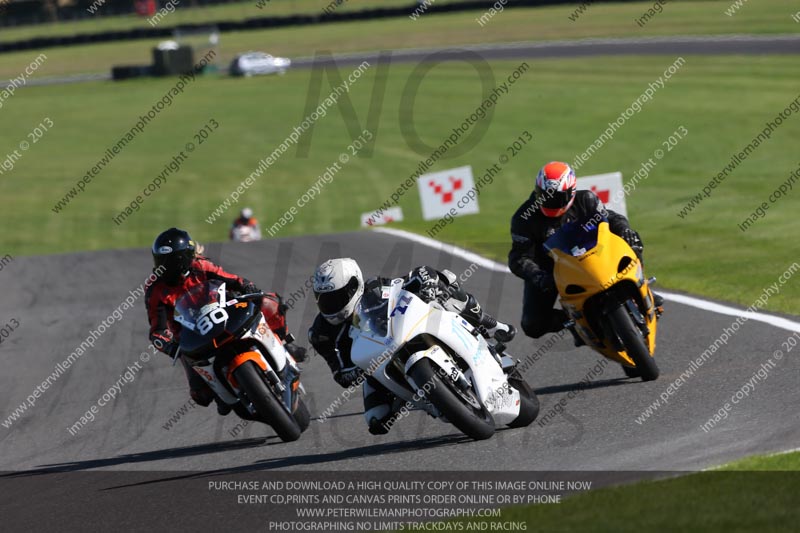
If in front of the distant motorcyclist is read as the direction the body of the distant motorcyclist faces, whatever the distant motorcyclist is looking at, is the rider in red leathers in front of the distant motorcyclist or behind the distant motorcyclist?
in front

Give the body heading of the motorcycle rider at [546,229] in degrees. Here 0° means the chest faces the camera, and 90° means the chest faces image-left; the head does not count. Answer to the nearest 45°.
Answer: approximately 0°

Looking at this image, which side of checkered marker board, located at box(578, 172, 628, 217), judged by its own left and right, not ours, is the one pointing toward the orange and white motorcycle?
front

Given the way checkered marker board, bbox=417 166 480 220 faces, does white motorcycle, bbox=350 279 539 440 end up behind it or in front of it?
in front

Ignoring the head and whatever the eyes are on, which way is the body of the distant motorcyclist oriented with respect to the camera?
toward the camera

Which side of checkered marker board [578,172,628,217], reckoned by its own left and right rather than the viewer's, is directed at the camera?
front

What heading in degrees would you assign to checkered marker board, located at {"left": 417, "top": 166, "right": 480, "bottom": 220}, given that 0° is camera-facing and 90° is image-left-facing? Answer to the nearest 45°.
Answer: approximately 0°

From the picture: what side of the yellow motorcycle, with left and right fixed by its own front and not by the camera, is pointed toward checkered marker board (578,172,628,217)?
back

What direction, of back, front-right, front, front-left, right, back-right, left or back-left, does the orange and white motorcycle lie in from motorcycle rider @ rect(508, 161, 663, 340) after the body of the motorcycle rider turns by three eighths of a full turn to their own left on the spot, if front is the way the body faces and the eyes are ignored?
back

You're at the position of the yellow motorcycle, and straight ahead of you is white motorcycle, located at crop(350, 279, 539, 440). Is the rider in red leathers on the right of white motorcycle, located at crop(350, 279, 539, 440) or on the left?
right
